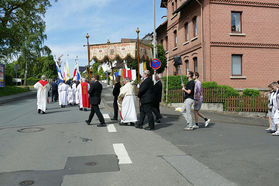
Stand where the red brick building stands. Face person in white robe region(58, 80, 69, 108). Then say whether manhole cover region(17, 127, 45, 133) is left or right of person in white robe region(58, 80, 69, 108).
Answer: left

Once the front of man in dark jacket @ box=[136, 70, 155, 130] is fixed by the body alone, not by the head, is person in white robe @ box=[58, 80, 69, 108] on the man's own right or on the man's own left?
on the man's own right

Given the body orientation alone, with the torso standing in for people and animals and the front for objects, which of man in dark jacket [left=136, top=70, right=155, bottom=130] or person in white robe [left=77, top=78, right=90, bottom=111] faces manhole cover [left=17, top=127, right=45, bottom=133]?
the man in dark jacket
